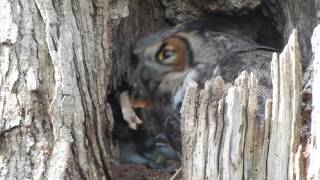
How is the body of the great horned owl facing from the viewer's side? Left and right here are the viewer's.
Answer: facing to the left of the viewer

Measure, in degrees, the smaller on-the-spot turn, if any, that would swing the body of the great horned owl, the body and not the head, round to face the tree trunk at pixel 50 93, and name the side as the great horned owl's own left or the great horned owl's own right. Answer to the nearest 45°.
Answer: approximately 45° to the great horned owl's own left
